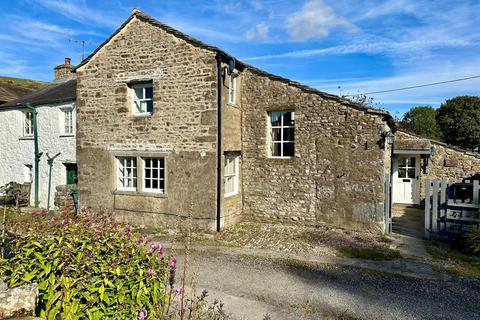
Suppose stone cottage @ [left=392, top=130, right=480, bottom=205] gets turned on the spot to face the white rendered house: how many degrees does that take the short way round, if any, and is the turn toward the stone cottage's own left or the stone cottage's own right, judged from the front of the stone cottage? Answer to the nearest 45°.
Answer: approximately 45° to the stone cottage's own right

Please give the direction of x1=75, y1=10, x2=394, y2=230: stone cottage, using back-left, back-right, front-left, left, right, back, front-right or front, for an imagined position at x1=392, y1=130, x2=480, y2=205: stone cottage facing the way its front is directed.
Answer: front-right

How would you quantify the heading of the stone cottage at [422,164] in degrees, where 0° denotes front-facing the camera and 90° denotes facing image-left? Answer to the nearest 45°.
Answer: approximately 0°

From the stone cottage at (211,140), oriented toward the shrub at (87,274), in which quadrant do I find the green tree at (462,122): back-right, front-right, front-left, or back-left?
back-left

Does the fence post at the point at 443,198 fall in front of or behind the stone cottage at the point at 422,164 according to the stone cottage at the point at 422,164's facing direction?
in front

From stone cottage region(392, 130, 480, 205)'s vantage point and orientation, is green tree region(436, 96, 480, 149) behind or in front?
behind

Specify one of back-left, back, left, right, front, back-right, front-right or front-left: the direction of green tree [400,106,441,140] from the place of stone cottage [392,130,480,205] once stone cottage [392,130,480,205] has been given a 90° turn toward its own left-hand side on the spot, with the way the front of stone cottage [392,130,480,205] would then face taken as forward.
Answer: left

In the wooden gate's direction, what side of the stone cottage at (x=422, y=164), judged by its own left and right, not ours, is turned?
front
